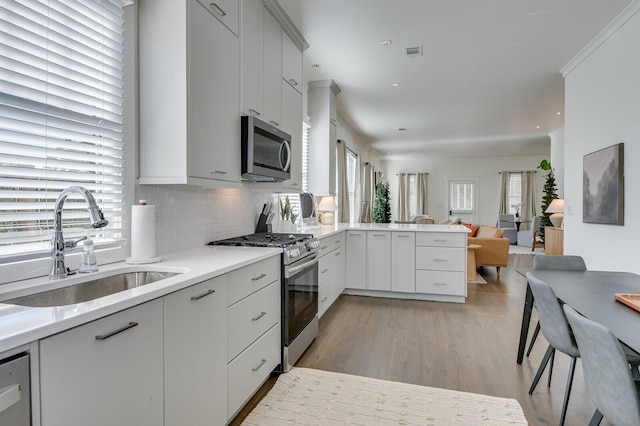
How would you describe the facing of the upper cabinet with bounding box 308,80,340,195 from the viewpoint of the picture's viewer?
facing to the right of the viewer

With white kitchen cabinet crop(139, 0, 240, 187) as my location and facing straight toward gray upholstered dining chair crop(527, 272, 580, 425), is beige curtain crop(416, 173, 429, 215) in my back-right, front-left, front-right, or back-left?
front-left

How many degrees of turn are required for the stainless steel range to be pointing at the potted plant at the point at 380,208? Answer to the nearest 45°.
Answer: approximately 90° to its left

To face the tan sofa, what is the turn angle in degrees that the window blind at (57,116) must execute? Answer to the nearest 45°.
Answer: approximately 45° to its left

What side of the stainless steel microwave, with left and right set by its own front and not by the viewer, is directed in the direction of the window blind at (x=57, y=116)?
right

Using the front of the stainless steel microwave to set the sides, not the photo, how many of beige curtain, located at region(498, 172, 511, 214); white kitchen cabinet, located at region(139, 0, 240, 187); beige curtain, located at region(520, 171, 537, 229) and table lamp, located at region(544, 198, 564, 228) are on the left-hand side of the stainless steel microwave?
3

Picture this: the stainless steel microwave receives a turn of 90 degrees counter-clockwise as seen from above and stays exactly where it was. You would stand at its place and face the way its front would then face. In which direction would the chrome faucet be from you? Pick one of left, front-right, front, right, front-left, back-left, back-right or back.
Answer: back

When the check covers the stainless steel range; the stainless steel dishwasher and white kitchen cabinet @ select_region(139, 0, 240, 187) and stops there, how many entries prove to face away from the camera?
0

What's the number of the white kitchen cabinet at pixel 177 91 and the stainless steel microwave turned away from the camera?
0

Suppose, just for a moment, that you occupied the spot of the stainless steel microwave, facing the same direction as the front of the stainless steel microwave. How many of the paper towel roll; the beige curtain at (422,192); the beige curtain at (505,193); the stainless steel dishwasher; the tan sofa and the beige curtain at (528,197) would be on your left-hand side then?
4

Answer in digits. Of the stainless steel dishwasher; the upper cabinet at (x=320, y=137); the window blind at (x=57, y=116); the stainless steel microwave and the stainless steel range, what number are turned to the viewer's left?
0

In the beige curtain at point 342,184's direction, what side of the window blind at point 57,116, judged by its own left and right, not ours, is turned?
left

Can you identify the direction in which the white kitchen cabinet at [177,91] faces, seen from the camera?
facing the viewer and to the right of the viewer

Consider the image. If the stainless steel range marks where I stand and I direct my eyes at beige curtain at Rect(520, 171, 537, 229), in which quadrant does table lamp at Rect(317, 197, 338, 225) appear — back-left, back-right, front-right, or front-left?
front-left

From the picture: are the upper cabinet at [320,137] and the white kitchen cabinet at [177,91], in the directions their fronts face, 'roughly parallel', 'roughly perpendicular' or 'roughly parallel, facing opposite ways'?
roughly parallel

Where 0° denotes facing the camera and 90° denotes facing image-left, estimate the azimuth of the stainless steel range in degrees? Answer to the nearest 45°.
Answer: approximately 315°

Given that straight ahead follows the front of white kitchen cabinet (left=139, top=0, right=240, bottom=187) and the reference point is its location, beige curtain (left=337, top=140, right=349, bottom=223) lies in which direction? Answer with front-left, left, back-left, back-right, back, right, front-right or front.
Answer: left

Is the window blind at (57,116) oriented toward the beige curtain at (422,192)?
no

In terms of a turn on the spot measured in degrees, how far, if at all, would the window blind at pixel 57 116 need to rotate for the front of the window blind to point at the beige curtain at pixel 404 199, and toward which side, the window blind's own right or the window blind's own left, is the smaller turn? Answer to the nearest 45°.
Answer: approximately 90° to the window blind's own left
